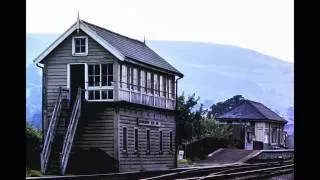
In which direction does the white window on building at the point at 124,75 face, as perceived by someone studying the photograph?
facing the viewer and to the right of the viewer
